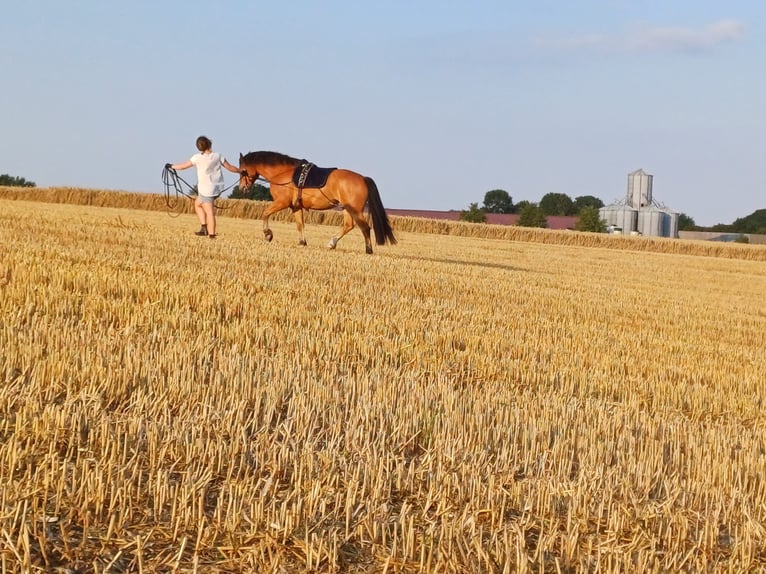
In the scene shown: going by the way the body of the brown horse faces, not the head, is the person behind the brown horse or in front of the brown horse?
in front

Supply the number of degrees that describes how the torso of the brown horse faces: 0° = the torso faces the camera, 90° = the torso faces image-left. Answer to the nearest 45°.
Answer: approximately 90°
